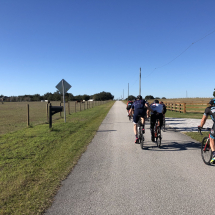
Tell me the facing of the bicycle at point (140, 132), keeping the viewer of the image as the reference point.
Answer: facing away from the viewer

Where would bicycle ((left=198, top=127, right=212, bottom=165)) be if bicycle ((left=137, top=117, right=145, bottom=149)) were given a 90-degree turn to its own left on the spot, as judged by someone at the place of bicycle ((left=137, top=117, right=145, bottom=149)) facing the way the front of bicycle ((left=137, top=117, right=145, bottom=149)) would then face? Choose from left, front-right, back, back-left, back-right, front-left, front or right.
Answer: back-left
